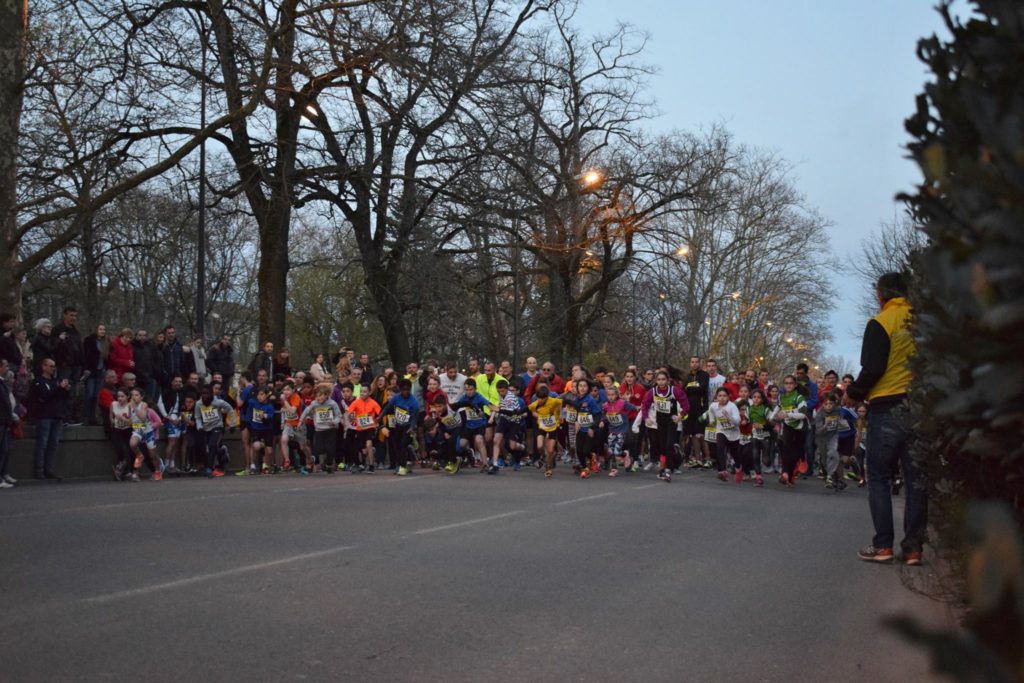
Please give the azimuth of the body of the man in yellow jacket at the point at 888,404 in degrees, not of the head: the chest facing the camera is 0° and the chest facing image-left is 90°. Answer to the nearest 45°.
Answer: approximately 135°

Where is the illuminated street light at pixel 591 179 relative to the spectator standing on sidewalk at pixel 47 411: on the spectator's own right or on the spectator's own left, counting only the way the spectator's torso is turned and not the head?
on the spectator's own left

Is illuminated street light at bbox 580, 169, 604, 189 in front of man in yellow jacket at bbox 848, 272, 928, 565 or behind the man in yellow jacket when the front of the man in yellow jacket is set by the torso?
in front

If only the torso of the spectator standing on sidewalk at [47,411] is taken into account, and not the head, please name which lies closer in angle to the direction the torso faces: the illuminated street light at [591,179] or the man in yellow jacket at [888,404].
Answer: the man in yellow jacket

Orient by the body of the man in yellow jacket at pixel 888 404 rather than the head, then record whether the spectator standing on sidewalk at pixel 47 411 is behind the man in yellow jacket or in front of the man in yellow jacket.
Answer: in front

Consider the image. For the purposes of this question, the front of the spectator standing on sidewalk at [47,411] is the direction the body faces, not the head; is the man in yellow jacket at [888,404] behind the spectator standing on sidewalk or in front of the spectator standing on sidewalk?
in front

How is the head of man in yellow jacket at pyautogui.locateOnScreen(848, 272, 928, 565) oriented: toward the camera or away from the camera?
away from the camera

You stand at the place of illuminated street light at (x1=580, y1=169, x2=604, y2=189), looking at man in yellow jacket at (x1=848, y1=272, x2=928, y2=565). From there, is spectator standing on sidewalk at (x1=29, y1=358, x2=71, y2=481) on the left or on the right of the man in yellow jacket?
right
